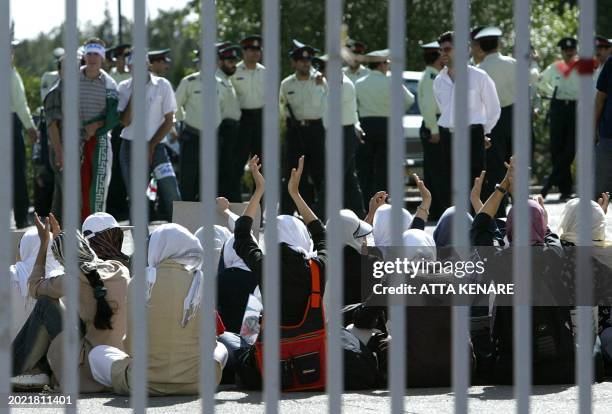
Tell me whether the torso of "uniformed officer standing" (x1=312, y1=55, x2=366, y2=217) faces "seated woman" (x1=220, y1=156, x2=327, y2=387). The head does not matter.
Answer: yes

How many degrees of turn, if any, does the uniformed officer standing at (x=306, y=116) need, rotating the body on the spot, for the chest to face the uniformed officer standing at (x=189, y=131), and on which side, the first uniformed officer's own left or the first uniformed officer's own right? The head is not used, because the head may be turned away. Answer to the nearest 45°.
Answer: approximately 45° to the first uniformed officer's own right

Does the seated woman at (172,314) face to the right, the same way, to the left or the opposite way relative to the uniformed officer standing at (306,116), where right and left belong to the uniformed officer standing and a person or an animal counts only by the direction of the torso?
the opposite way

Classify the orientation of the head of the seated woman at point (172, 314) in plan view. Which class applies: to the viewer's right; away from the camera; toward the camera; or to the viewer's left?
away from the camera

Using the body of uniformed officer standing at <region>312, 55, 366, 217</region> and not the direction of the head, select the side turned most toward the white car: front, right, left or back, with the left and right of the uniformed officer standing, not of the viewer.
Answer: back

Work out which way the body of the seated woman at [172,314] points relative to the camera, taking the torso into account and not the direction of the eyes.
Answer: away from the camera

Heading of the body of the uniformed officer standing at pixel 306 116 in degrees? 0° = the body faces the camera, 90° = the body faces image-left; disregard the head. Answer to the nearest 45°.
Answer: approximately 0°

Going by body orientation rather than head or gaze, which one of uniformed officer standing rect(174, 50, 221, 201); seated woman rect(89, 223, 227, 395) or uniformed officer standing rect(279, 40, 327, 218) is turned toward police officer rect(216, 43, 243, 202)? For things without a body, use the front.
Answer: the seated woman
